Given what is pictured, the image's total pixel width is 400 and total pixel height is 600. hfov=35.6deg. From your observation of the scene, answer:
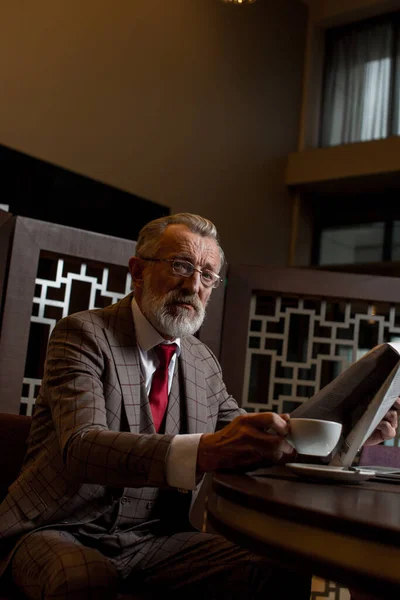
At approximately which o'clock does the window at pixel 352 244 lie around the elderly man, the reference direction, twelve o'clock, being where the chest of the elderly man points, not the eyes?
The window is roughly at 8 o'clock from the elderly man.

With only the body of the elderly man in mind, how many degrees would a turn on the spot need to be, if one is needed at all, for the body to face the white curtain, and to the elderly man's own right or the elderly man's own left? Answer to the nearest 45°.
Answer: approximately 135° to the elderly man's own left

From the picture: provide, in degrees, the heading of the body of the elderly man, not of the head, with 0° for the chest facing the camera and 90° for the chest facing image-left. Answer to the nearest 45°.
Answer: approximately 315°

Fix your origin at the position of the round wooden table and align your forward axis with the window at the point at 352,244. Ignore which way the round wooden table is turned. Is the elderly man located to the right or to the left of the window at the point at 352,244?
left
